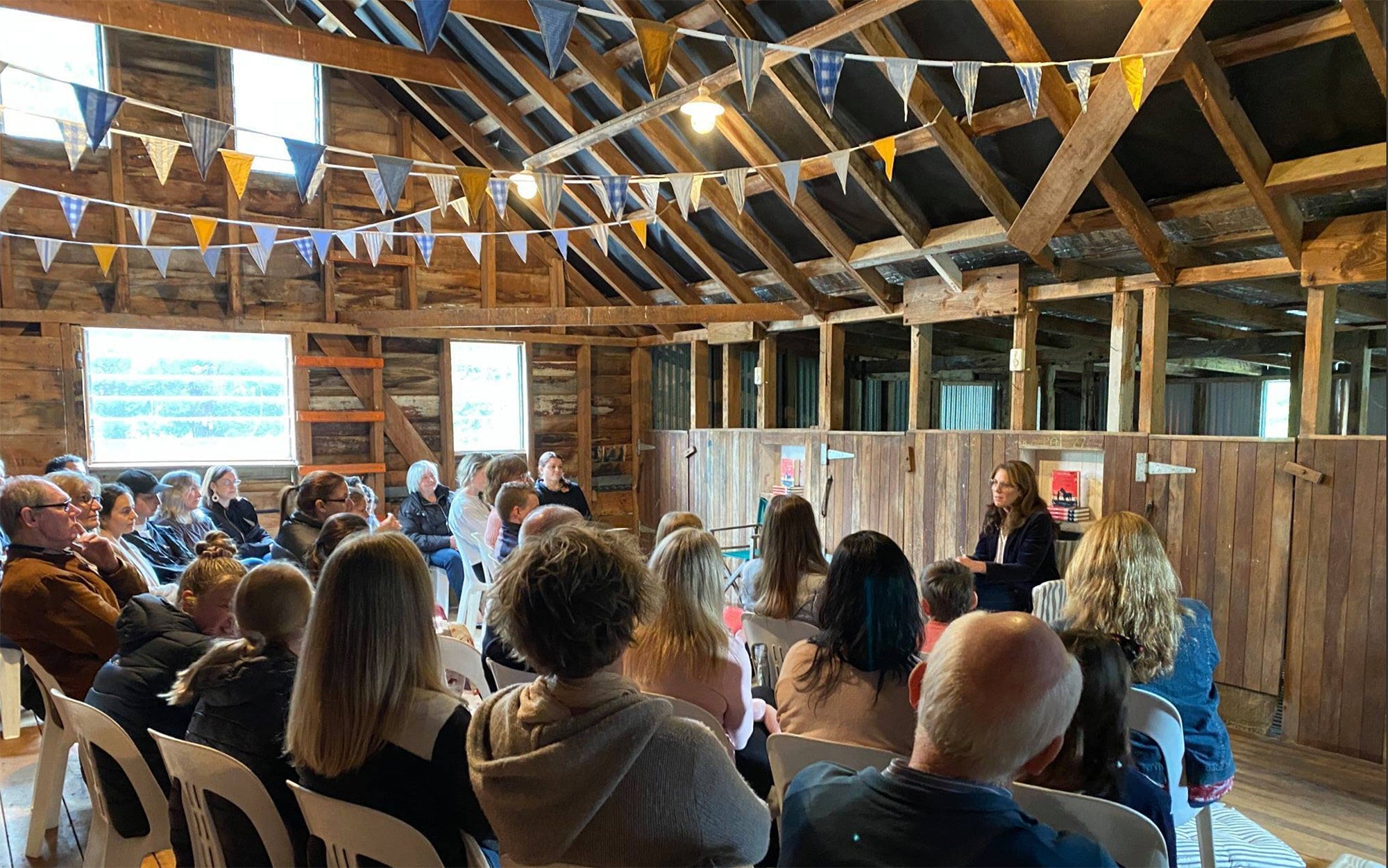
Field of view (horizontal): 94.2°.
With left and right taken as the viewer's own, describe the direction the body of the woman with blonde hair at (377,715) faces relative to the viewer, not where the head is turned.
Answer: facing away from the viewer and to the right of the viewer

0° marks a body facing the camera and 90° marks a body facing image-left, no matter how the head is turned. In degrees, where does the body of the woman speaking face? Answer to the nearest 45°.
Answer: approximately 45°

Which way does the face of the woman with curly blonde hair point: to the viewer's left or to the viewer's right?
to the viewer's left

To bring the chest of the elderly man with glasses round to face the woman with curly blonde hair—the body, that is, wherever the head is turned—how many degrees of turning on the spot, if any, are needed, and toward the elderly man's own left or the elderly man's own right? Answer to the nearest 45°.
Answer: approximately 45° to the elderly man's own right

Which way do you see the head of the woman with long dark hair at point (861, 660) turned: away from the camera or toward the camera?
away from the camera

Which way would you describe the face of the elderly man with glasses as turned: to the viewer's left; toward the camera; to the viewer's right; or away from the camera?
to the viewer's right

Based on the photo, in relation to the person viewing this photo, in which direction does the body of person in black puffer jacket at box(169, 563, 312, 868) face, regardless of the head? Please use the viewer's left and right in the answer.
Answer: facing away from the viewer and to the right of the viewer

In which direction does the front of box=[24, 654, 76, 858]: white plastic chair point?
to the viewer's right

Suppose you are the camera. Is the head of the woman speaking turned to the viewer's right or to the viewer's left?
to the viewer's left

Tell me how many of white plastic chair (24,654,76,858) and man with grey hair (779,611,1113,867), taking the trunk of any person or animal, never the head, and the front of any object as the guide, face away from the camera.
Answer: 1
